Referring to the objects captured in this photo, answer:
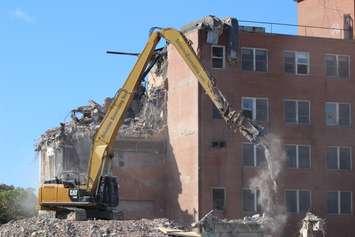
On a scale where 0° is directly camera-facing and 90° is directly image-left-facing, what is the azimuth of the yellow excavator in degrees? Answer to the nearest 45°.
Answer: approximately 270°
